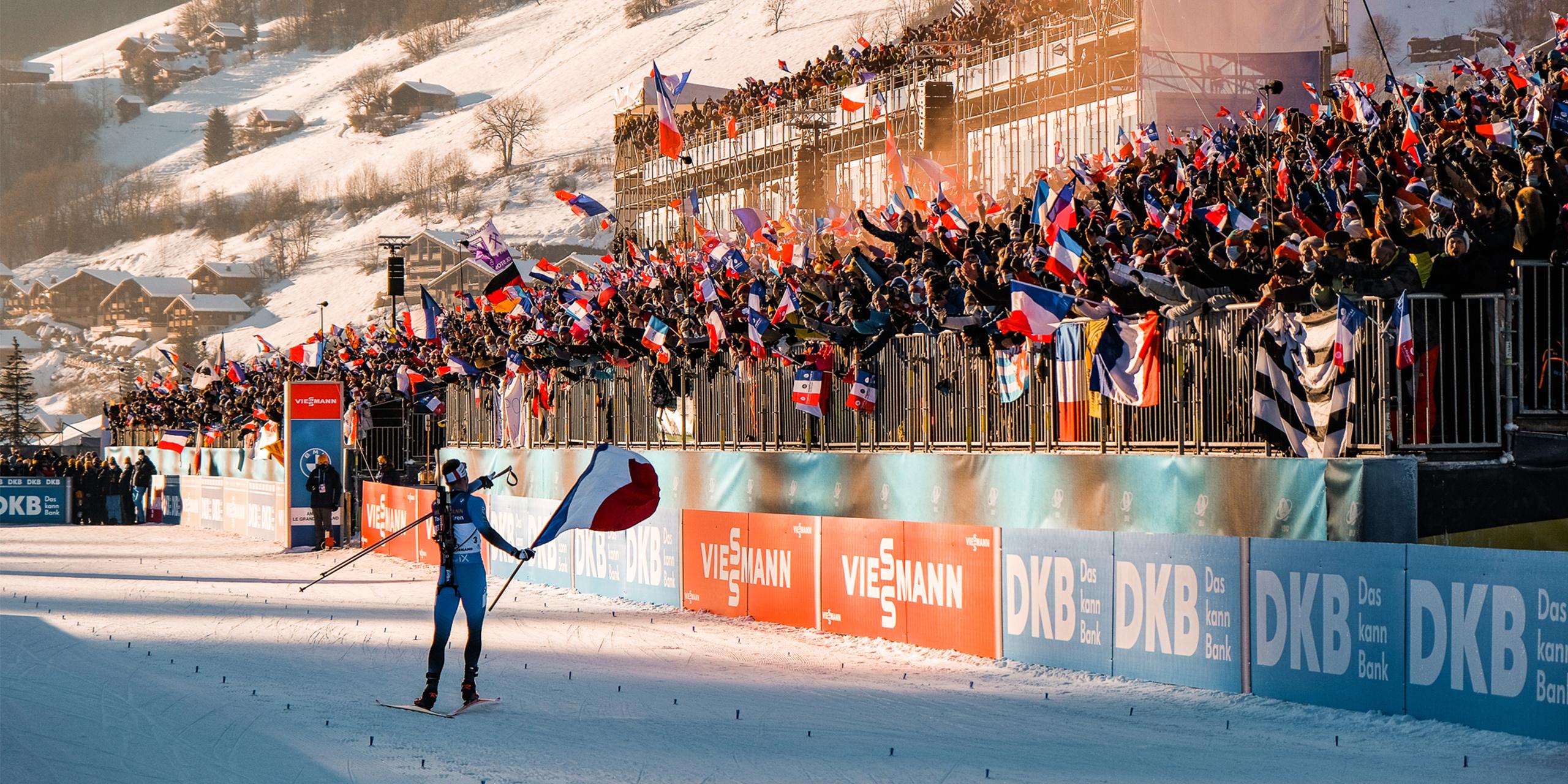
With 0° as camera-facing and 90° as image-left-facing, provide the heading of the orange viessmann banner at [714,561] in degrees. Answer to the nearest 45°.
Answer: approximately 45°

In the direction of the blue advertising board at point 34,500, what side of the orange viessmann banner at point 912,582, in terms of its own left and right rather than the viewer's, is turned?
right

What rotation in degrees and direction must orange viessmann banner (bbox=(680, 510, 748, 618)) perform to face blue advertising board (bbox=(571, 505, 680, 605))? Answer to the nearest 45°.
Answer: approximately 90° to its right

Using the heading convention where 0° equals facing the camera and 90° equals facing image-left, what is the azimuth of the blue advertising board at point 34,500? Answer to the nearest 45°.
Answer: approximately 0°

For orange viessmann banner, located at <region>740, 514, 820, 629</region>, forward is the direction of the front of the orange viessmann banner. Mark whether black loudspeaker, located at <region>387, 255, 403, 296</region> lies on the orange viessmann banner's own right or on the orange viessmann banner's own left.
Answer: on the orange viessmann banner's own right

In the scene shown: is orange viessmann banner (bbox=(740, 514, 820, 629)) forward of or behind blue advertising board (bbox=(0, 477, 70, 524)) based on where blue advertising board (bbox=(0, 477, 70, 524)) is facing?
forward

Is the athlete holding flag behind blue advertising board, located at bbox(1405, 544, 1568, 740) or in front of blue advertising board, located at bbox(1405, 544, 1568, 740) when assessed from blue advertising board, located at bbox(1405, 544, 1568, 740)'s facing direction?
in front

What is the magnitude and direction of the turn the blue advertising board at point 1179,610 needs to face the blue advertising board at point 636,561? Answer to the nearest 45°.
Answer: approximately 90° to its right

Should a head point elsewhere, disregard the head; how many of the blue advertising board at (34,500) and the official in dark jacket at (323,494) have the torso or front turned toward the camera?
2

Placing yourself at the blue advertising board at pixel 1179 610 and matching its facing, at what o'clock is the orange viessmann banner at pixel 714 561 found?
The orange viessmann banner is roughly at 3 o'clock from the blue advertising board.

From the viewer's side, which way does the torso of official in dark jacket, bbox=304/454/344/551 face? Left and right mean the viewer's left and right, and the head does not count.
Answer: facing the viewer

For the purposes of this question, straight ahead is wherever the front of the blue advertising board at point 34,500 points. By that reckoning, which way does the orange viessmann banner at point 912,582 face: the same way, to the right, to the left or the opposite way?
to the right
